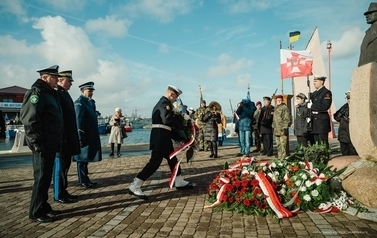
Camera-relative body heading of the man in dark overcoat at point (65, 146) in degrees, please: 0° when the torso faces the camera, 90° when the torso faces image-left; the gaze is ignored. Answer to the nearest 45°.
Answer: approximately 270°

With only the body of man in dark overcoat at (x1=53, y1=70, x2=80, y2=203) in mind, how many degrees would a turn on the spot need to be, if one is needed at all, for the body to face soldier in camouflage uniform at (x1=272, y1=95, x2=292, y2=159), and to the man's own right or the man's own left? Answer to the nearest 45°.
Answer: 0° — they already face them

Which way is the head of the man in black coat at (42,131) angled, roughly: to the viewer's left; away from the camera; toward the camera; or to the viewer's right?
to the viewer's right

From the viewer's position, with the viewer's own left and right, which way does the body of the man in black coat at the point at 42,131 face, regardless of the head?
facing to the right of the viewer

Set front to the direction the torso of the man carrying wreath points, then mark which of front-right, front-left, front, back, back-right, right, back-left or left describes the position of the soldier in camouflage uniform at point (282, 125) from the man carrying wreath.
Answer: front-left

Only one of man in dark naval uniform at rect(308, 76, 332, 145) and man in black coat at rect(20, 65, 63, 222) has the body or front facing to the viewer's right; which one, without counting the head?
the man in black coat

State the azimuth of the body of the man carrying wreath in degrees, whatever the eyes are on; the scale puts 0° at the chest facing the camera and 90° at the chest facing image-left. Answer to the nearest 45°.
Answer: approximately 270°

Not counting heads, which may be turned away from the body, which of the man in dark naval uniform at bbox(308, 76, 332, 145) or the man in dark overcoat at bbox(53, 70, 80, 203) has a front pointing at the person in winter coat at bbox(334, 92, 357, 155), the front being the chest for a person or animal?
the man in dark overcoat

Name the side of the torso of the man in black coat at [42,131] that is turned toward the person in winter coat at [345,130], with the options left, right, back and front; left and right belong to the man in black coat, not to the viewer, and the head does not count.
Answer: front
